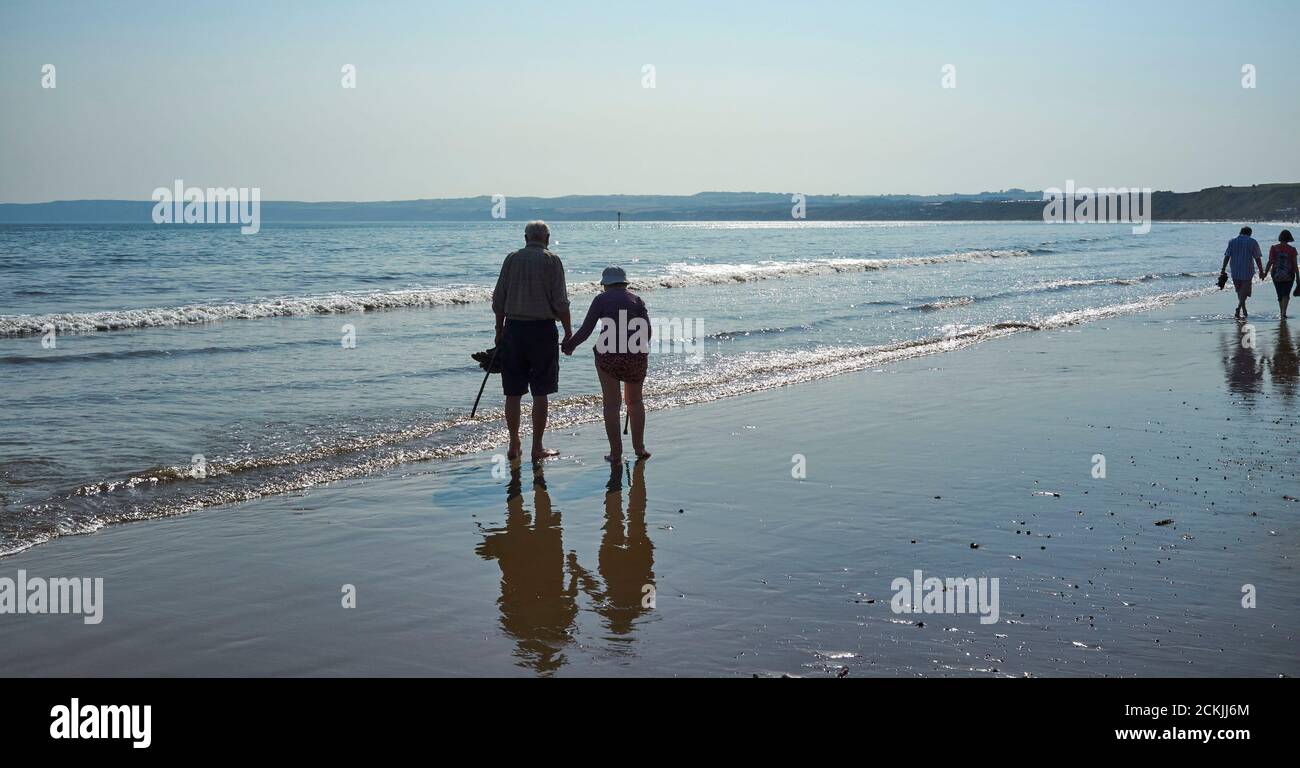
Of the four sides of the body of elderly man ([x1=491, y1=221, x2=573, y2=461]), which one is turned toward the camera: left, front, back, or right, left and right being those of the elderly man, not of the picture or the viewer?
back

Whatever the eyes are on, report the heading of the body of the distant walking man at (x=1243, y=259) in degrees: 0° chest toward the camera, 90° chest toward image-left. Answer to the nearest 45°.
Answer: approximately 180°

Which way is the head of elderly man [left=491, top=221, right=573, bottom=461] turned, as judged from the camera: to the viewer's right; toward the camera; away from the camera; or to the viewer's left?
away from the camera

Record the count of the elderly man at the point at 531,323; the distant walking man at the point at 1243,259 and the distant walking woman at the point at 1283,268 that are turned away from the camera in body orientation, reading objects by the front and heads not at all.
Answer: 3

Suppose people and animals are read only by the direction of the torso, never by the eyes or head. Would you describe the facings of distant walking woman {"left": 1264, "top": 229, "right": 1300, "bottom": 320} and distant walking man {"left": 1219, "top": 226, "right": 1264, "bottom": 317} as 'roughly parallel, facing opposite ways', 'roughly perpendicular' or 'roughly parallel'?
roughly parallel

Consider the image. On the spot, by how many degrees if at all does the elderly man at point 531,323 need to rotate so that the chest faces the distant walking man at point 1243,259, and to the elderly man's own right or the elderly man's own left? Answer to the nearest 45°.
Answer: approximately 45° to the elderly man's own right

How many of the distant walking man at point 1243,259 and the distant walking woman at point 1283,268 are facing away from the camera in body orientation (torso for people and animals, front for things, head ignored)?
2

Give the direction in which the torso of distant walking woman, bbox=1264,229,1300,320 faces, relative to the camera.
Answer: away from the camera
